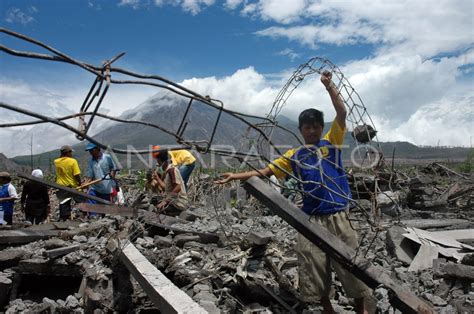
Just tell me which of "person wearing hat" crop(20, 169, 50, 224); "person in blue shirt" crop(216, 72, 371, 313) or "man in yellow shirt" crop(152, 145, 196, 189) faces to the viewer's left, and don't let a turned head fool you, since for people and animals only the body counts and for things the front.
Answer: the man in yellow shirt

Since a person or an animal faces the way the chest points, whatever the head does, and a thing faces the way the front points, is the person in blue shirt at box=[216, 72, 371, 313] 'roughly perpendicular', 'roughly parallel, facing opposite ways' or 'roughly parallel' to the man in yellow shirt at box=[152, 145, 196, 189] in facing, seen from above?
roughly perpendicular

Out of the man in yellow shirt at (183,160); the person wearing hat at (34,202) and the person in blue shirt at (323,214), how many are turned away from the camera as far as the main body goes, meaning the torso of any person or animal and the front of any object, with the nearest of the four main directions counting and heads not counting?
1

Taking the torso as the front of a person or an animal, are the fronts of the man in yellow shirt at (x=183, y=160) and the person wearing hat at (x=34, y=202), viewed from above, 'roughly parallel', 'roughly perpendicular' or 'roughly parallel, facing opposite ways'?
roughly perpendicular

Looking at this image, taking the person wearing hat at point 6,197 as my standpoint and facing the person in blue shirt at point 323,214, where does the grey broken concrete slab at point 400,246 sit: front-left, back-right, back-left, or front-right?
front-left

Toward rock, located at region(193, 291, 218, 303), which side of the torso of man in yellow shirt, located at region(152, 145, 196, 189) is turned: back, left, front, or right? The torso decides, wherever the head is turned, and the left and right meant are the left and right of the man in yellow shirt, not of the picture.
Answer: left

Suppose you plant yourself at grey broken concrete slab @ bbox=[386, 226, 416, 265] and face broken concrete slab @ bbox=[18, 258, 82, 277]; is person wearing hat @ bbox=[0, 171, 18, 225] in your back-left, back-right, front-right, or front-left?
front-right

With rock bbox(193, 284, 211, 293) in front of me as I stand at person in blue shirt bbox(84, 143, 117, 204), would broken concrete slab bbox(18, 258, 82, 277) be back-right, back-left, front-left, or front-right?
front-right

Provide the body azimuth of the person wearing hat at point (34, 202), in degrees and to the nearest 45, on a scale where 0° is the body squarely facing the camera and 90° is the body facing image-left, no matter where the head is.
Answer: approximately 180°

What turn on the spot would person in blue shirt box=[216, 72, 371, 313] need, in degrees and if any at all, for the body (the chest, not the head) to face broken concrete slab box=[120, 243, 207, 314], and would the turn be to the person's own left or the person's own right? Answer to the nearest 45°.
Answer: approximately 90° to the person's own right

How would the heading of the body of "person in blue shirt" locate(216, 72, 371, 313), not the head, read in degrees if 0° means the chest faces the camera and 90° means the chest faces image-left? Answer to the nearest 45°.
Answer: approximately 0°

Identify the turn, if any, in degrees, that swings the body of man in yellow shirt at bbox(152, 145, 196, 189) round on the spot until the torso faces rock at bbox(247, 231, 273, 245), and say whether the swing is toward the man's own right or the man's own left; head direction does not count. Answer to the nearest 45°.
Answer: approximately 90° to the man's own left

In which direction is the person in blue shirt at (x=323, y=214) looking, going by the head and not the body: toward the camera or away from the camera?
toward the camera

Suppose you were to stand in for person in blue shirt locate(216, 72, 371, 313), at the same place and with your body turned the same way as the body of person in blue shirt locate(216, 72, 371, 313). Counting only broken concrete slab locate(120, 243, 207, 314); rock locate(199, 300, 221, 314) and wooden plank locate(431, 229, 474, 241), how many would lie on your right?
2

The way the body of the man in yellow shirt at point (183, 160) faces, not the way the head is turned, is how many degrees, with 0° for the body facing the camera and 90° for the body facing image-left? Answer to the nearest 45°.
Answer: approximately 90°
